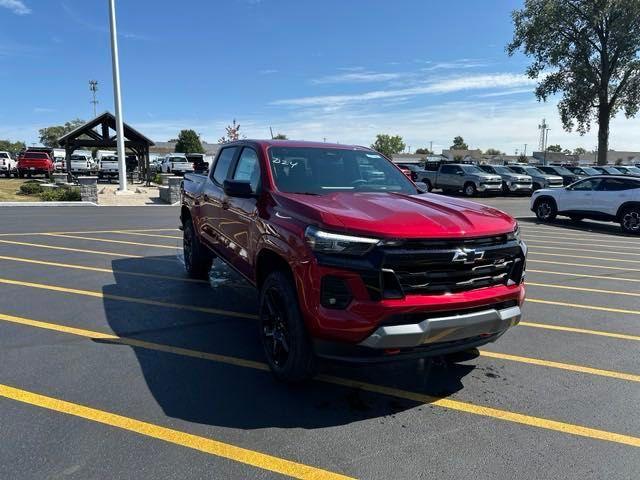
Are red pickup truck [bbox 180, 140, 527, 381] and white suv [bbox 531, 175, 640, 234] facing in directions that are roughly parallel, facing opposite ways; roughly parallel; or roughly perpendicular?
roughly parallel, facing opposite ways

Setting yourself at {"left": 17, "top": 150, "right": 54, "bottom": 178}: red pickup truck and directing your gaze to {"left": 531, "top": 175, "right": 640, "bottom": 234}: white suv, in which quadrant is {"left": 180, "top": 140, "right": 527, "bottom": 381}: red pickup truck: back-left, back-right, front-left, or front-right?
front-right

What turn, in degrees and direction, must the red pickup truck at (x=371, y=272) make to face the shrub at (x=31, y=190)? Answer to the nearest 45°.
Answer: approximately 180°

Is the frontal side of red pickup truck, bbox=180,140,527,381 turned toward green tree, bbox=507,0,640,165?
no

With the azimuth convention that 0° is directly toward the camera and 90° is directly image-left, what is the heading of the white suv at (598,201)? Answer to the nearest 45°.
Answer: approximately 135°

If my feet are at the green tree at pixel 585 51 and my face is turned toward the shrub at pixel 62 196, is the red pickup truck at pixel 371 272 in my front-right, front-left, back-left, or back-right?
front-left

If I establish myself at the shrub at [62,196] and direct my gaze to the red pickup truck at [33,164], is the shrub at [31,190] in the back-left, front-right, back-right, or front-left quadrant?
front-left

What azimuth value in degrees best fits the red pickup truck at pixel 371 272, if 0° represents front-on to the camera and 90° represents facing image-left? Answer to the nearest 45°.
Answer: approximately 315°

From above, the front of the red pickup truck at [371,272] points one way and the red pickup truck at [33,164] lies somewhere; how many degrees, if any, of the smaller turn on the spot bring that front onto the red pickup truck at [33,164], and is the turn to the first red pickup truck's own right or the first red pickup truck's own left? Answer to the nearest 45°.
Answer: approximately 180°

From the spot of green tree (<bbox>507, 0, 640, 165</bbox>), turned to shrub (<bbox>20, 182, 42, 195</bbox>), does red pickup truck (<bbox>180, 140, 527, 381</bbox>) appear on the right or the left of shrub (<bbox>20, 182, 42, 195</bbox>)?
left

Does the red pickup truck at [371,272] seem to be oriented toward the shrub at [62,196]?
no

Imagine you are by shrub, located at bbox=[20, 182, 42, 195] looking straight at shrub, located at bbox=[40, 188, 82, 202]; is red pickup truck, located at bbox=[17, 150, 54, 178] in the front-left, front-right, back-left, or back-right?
back-left

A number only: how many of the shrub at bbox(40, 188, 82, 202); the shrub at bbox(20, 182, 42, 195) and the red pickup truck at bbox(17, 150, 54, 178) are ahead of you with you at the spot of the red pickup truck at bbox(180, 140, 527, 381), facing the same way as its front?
0

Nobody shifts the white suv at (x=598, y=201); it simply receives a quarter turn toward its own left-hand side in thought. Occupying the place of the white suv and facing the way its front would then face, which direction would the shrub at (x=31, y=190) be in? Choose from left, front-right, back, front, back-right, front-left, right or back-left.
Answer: front-right
